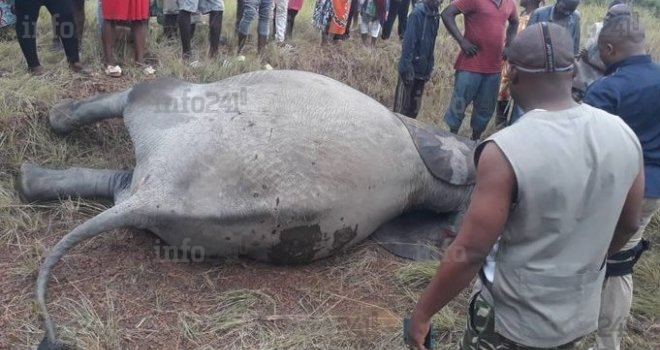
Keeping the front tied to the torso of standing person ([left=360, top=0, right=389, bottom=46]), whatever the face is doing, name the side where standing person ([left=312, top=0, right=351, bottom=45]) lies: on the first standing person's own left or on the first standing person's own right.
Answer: on the first standing person's own right

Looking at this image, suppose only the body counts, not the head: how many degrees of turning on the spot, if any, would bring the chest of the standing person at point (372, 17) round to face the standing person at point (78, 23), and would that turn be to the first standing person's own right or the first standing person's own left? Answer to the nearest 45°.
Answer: approximately 45° to the first standing person's own right

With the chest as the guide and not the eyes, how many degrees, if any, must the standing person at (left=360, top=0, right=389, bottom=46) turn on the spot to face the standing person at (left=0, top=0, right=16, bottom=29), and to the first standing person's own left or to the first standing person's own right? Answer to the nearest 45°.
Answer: approximately 45° to the first standing person's own right

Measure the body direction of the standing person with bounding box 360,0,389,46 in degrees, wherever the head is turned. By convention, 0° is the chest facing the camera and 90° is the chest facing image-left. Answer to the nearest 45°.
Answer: approximately 0°

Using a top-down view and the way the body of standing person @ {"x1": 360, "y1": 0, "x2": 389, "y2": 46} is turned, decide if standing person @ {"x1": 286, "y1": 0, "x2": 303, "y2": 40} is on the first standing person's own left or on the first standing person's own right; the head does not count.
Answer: on the first standing person's own right

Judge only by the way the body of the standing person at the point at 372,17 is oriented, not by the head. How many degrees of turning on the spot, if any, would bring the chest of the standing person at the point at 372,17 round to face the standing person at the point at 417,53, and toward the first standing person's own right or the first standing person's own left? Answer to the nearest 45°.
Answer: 0° — they already face them

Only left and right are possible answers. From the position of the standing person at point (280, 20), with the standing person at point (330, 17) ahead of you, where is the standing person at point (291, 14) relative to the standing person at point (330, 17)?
left

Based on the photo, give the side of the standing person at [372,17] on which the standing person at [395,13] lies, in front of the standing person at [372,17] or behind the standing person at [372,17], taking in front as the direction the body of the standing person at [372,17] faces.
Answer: behind

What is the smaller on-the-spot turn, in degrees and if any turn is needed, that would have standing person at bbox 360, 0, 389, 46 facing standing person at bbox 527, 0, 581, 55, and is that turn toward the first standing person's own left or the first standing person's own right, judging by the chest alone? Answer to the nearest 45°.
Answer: approximately 45° to the first standing person's own left

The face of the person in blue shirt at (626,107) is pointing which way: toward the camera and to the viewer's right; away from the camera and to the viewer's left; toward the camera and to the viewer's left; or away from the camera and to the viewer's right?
away from the camera and to the viewer's left
